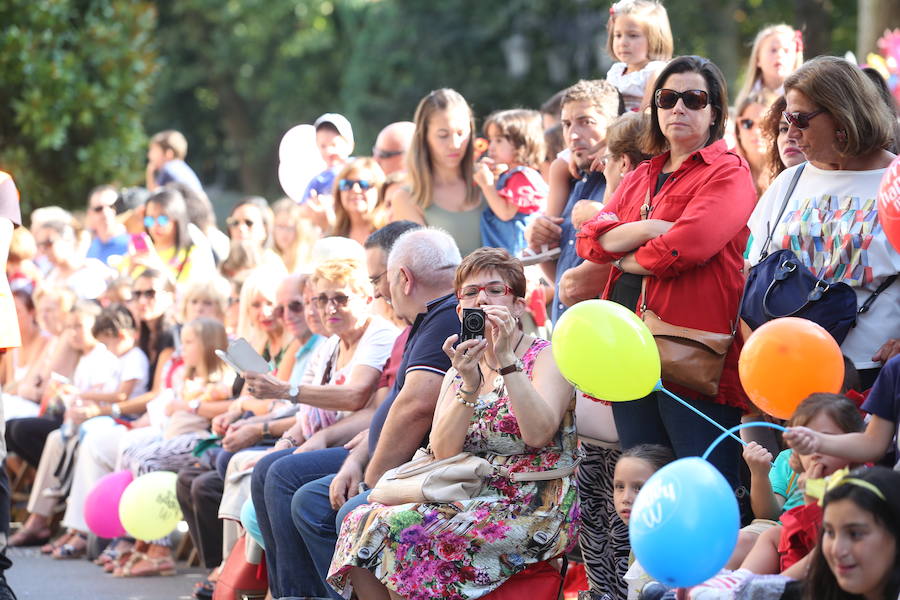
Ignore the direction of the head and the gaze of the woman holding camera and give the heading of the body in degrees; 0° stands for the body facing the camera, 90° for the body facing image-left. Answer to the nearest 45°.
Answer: approximately 45°

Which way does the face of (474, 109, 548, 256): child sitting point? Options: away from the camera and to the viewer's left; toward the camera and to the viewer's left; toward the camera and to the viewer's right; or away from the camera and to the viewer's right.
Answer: toward the camera and to the viewer's left

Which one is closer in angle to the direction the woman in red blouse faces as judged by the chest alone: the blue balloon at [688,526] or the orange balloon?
the blue balloon

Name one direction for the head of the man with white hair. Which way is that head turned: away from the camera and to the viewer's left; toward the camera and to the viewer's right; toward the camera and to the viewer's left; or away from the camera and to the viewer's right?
away from the camera and to the viewer's left

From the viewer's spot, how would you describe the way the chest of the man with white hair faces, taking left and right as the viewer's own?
facing to the left of the viewer

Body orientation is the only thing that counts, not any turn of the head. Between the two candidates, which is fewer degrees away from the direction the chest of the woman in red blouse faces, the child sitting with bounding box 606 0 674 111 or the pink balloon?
the pink balloon

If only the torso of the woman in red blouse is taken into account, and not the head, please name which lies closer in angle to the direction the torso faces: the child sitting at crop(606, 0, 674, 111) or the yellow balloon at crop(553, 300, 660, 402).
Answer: the yellow balloon
